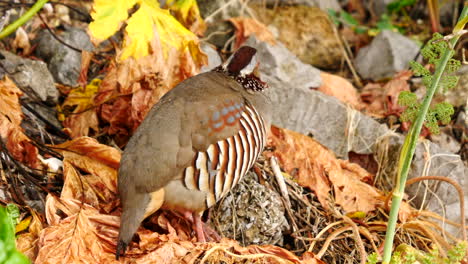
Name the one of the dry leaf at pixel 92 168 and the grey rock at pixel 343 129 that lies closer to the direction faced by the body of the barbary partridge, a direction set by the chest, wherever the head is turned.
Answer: the grey rock

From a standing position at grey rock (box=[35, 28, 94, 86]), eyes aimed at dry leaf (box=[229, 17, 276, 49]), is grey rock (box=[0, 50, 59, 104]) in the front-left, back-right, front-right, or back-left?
back-right

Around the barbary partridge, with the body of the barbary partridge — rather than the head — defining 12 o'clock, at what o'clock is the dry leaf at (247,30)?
The dry leaf is roughly at 11 o'clock from the barbary partridge.

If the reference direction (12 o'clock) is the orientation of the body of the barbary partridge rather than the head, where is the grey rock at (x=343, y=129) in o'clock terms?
The grey rock is roughly at 12 o'clock from the barbary partridge.

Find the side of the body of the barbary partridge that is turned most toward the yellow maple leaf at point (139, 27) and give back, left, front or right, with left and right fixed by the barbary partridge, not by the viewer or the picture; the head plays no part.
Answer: left

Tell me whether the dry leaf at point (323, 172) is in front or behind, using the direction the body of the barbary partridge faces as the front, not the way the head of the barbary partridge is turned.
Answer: in front

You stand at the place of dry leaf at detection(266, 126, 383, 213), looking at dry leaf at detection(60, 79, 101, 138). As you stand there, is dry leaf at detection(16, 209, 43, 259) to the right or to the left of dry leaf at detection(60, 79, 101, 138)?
left

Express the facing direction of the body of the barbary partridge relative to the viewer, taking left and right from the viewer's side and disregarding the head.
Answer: facing away from the viewer and to the right of the viewer

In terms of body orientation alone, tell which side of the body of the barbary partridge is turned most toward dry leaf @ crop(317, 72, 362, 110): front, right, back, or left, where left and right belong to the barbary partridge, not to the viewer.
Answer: front
